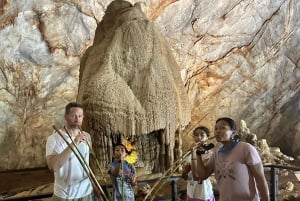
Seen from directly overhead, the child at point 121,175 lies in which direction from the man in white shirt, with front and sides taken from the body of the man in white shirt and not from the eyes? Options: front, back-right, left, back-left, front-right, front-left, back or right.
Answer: left

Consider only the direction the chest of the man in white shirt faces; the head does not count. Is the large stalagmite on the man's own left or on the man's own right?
on the man's own left

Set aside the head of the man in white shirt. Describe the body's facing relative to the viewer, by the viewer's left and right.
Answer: facing the viewer and to the right of the viewer

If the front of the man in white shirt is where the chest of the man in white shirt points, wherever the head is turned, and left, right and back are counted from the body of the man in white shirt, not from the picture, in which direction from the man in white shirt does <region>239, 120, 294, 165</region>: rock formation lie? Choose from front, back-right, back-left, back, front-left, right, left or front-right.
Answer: left
